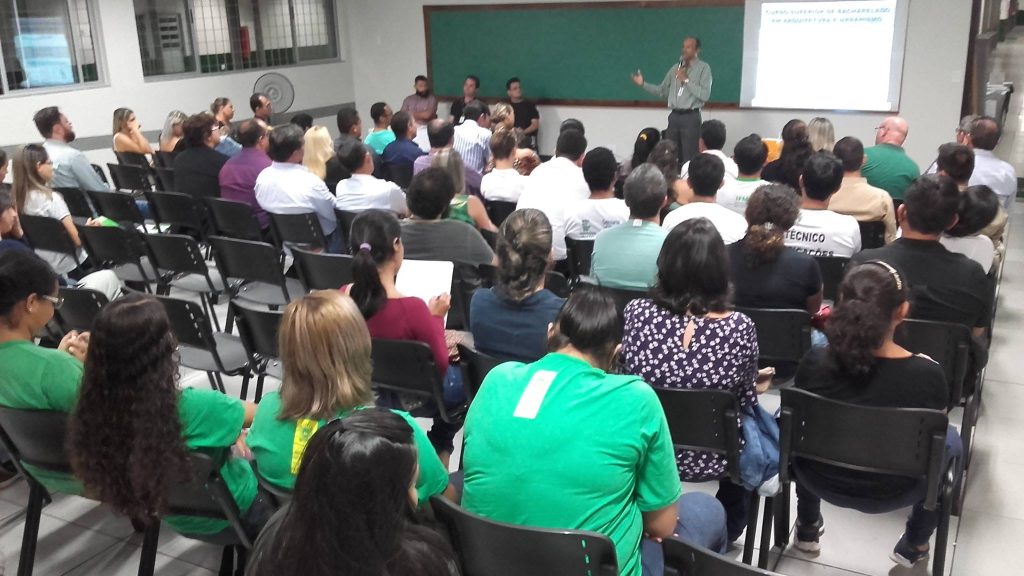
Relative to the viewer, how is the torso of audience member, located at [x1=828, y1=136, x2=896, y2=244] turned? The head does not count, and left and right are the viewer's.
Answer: facing away from the viewer

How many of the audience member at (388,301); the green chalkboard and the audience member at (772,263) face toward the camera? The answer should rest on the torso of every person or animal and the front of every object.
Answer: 1

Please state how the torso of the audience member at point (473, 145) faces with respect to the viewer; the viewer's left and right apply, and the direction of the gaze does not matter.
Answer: facing away from the viewer and to the right of the viewer

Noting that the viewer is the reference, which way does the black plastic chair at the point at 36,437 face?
facing away from the viewer and to the right of the viewer

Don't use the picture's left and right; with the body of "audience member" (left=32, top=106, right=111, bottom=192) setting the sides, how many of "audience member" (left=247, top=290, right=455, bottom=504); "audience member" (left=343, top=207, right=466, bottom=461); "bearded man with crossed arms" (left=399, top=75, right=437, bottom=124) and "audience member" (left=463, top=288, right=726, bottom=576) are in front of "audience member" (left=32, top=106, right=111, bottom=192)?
1

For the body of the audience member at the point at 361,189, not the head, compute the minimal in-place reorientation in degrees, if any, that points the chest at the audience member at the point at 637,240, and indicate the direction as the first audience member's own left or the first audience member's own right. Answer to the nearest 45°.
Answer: approximately 90° to the first audience member's own right

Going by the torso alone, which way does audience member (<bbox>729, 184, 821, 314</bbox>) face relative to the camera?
away from the camera

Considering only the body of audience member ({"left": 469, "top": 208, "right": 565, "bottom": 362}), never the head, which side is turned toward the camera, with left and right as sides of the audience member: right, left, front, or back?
back

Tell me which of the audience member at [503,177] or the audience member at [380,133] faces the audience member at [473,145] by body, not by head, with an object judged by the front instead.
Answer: the audience member at [503,177]

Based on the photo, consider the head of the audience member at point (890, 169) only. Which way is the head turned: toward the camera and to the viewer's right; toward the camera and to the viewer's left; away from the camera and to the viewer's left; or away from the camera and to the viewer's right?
away from the camera and to the viewer's left

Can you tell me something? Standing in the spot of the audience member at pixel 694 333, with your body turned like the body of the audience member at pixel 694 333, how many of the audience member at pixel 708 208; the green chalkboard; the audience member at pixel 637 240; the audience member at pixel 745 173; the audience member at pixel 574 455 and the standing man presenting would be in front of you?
5

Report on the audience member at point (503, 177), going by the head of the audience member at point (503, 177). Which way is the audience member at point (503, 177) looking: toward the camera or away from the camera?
away from the camera

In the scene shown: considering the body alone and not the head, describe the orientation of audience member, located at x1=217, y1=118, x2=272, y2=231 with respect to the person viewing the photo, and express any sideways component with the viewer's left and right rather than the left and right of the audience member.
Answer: facing away from the viewer and to the right of the viewer

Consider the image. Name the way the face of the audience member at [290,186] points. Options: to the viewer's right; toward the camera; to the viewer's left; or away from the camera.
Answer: away from the camera

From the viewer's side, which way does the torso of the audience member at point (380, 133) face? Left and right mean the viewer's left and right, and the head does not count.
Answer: facing away from the viewer and to the right of the viewer

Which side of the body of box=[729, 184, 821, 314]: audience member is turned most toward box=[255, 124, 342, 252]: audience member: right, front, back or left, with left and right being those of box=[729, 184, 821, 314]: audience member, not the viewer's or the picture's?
left

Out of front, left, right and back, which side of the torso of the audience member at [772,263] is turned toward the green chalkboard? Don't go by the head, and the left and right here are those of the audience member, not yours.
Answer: front

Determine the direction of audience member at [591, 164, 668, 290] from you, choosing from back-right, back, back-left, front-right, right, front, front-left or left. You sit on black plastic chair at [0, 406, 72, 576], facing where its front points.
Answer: front-right

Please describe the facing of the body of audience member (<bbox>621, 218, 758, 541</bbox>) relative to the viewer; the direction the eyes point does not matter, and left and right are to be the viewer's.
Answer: facing away from the viewer

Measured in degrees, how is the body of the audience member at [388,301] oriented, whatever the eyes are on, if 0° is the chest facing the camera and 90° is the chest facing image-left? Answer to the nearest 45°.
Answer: approximately 225°

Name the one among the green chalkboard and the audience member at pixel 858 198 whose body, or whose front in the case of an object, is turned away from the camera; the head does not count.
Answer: the audience member

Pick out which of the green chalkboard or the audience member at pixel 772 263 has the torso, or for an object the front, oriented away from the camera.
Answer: the audience member

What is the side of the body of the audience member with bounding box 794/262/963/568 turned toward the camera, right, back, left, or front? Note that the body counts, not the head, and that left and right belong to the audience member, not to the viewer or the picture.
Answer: back
